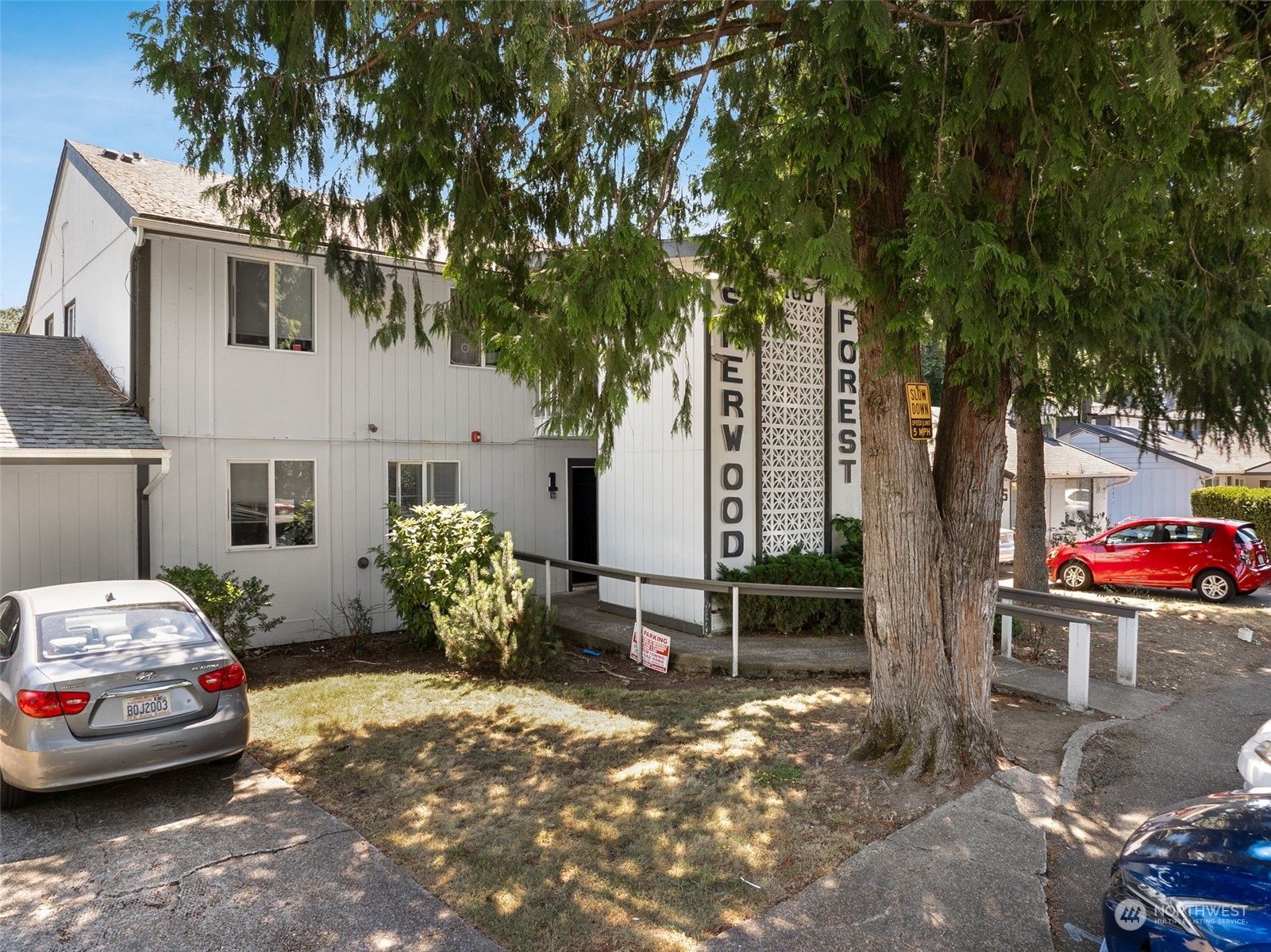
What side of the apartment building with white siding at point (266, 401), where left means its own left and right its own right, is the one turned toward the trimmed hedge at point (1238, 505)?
left

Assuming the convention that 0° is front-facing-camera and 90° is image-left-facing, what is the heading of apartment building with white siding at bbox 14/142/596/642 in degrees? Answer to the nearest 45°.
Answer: approximately 0°

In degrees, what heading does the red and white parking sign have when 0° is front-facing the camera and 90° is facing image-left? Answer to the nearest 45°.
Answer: approximately 0°

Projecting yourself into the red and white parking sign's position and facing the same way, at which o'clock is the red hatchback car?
The red hatchback car is roughly at 8 o'clock from the red and white parking sign.

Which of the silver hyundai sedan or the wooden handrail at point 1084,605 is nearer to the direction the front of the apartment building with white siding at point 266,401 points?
the silver hyundai sedan

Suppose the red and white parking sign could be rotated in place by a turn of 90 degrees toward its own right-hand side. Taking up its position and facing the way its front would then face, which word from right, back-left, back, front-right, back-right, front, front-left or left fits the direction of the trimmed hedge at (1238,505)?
back-right

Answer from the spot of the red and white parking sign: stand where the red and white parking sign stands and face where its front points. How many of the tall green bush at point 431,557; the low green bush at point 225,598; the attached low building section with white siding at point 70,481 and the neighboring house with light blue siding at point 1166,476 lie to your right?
3

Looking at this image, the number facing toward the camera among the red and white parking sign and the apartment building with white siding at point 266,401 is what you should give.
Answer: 2

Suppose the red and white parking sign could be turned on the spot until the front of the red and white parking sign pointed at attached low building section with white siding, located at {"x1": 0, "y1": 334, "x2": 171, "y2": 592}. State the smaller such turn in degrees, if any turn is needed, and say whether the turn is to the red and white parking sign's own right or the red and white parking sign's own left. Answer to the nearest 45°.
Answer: approximately 90° to the red and white parking sign's own right

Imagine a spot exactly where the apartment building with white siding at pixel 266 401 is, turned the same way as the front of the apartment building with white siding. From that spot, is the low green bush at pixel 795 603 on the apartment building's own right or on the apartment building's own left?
on the apartment building's own left
